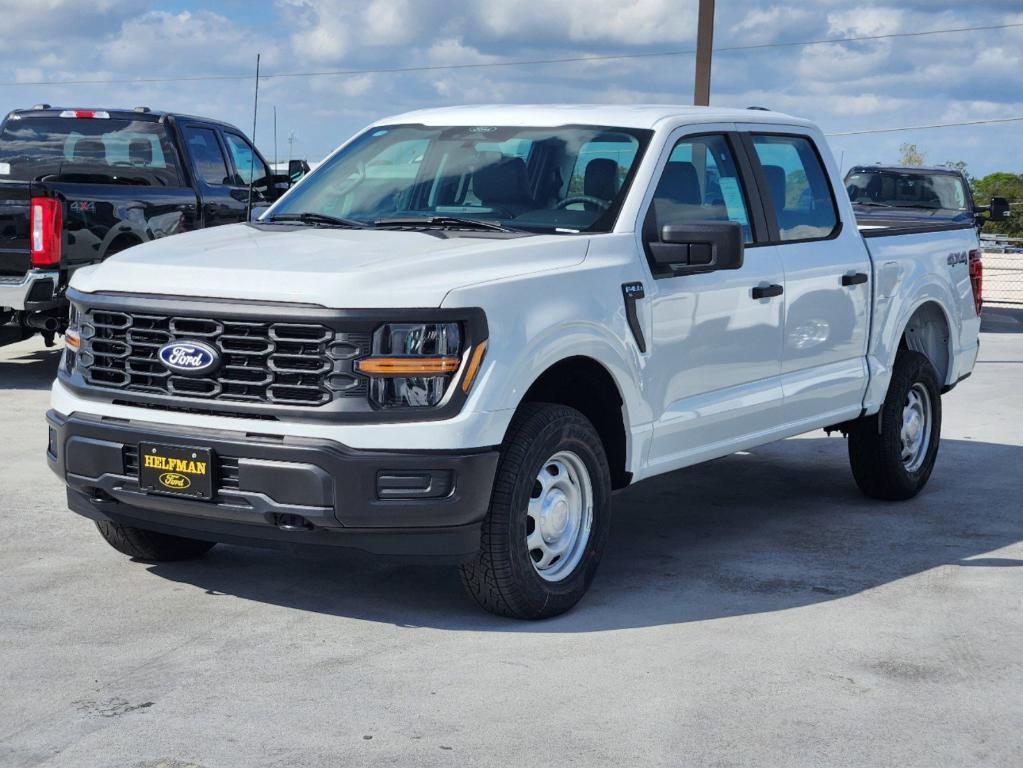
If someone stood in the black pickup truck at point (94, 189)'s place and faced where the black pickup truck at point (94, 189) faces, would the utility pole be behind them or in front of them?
in front

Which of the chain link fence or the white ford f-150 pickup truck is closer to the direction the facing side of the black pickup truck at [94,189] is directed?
the chain link fence

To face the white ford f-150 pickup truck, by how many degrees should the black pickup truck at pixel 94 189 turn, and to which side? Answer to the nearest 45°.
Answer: approximately 135° to its right

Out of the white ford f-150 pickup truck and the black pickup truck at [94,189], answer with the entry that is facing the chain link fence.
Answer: the black pickup truck

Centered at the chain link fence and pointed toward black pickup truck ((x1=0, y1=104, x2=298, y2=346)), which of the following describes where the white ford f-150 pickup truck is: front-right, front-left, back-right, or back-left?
front-left

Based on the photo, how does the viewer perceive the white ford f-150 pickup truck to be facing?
facing the viewer and to the left of the viewer

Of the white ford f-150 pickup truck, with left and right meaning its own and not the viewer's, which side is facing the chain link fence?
back

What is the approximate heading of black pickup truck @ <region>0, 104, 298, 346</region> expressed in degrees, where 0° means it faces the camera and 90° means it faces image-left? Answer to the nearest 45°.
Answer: approximately 225°

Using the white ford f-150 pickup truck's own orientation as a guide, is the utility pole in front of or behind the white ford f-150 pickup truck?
behind

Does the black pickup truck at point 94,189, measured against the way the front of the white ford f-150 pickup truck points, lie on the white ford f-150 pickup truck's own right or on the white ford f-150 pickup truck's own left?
on the white ford f-150 pickup truck's own right

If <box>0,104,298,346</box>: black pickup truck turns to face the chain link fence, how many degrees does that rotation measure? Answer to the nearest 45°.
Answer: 0° — it already faces it

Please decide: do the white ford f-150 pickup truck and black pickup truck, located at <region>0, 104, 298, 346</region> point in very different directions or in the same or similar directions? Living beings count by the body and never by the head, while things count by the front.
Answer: very different directions
